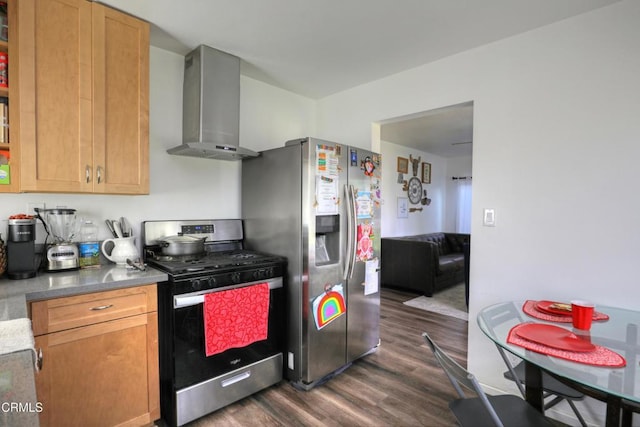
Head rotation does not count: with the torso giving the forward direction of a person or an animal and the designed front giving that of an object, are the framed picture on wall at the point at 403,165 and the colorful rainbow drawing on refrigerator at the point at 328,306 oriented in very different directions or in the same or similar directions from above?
same or similar directions

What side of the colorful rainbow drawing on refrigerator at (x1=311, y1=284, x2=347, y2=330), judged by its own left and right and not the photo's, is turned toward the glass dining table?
front

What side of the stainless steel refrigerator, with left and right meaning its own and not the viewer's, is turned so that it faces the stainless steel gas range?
right

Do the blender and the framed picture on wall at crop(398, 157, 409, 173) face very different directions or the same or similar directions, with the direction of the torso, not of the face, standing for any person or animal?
same or similar directions

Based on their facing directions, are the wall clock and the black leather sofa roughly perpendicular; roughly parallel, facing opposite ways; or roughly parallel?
roughly parallel

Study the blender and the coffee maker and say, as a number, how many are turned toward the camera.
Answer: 2

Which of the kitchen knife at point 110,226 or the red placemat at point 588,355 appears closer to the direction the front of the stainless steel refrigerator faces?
the red placemat

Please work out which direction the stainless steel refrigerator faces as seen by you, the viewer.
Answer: facing the viewer and to the right of the viewer

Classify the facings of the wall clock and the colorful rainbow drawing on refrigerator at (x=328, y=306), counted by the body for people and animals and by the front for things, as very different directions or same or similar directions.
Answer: same or similar directions

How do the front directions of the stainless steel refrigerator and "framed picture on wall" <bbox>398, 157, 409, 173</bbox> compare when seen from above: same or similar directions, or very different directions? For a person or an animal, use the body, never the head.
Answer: same or similar directions

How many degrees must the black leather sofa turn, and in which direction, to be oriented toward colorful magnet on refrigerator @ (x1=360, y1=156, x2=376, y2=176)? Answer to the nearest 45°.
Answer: approximately 45° to its right

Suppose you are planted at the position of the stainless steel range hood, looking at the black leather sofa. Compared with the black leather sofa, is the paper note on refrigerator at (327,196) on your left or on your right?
right

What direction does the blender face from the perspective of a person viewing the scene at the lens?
facing the viewer

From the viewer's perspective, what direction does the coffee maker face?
toward the camera
